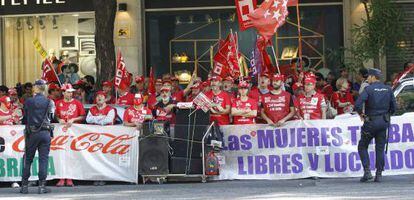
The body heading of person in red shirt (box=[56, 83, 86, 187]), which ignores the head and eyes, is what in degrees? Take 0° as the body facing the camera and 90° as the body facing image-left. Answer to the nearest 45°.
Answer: approximately 0°

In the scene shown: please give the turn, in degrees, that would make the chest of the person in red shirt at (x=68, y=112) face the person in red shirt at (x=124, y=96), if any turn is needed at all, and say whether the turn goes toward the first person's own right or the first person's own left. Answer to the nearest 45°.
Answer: approximately 135° to the first person's own left

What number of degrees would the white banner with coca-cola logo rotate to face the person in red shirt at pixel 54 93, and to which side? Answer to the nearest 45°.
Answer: approximately 180°

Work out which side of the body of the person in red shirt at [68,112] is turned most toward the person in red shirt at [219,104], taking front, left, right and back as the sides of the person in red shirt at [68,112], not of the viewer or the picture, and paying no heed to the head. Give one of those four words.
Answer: left
